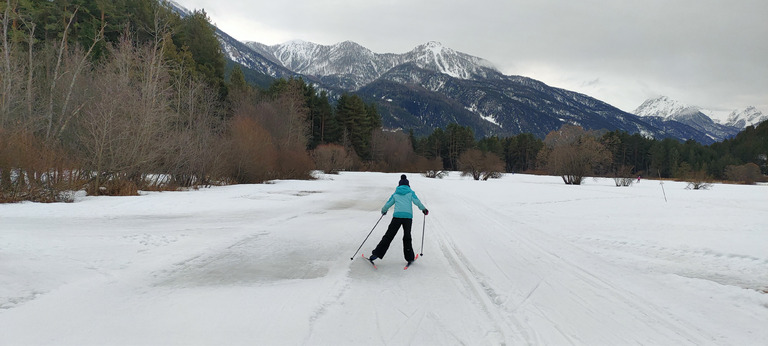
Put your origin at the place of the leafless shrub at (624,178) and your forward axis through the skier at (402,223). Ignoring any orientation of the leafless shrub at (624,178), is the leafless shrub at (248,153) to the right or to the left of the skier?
right

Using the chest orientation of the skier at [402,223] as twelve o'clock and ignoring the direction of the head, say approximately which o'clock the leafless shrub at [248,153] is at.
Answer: The leafless shrub is roughly at 11 o'clock from the skier.

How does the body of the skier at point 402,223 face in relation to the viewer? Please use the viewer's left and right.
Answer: facing away from the viewer

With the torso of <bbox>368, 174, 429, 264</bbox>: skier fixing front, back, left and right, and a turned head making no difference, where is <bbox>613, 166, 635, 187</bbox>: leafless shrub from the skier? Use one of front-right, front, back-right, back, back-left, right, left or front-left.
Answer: front-right
